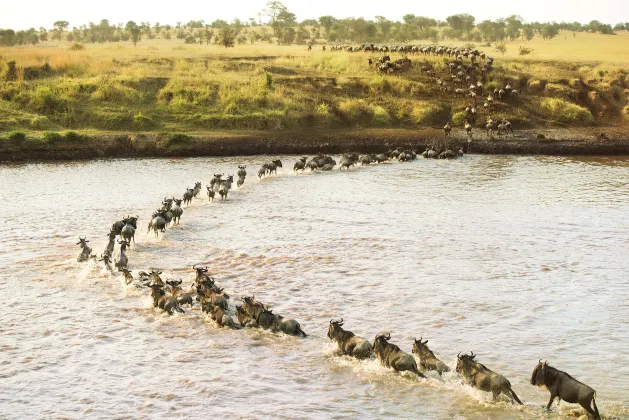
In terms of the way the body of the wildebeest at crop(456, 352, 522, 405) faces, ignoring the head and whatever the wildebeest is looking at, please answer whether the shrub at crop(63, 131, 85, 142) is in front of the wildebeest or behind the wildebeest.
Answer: in front

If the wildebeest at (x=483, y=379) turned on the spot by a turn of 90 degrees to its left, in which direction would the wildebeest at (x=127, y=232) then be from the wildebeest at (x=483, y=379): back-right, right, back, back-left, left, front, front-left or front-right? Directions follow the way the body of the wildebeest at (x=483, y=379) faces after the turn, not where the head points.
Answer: right

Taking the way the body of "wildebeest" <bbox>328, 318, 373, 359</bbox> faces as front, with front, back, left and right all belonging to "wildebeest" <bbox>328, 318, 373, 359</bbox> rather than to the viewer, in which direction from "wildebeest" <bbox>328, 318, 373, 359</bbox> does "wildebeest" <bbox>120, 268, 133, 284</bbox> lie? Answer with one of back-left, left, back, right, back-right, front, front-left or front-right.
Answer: front

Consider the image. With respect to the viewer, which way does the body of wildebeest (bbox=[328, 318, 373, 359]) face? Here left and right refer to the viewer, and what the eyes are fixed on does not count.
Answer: facing away from the viewer and to the left of the viewer

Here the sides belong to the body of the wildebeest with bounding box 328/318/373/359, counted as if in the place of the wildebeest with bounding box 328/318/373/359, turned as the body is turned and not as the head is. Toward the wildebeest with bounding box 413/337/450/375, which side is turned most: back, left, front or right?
back

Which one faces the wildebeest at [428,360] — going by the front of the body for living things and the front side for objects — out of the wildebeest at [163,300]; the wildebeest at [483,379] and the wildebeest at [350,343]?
the wildebeest at [483,379]

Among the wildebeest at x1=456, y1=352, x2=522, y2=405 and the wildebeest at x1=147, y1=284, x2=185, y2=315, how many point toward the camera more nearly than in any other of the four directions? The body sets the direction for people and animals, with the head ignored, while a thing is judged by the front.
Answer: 0

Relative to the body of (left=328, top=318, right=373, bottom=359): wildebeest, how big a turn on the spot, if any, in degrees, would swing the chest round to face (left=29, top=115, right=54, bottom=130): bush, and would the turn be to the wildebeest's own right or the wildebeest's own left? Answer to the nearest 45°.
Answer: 0° — it already faces it

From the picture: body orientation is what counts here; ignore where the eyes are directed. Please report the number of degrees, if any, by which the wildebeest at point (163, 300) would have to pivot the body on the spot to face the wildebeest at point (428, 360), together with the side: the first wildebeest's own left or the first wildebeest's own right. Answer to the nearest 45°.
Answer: approximately 180°

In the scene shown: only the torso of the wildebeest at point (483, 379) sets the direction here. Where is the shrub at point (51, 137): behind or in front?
in front

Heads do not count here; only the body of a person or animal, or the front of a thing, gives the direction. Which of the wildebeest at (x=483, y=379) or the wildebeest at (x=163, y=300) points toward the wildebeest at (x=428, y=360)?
the wildebeest at (x=483, y=379)

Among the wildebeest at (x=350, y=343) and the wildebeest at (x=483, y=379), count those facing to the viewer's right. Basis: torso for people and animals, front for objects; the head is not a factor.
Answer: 0

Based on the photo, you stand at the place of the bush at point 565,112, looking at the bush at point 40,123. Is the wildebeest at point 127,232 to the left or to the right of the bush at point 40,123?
left

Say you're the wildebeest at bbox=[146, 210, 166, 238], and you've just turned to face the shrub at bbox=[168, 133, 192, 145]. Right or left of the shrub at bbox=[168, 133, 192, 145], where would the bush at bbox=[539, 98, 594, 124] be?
right

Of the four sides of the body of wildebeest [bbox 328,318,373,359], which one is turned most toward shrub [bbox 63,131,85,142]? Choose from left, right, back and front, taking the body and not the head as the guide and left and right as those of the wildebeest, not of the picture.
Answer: front

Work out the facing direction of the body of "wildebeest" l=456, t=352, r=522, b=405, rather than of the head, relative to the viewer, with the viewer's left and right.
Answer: facing away from the viewer and to the left of the viewer

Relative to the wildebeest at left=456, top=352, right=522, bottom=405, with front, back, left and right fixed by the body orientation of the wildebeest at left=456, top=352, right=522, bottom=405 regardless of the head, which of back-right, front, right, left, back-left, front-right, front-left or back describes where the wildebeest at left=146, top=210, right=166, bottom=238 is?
front
